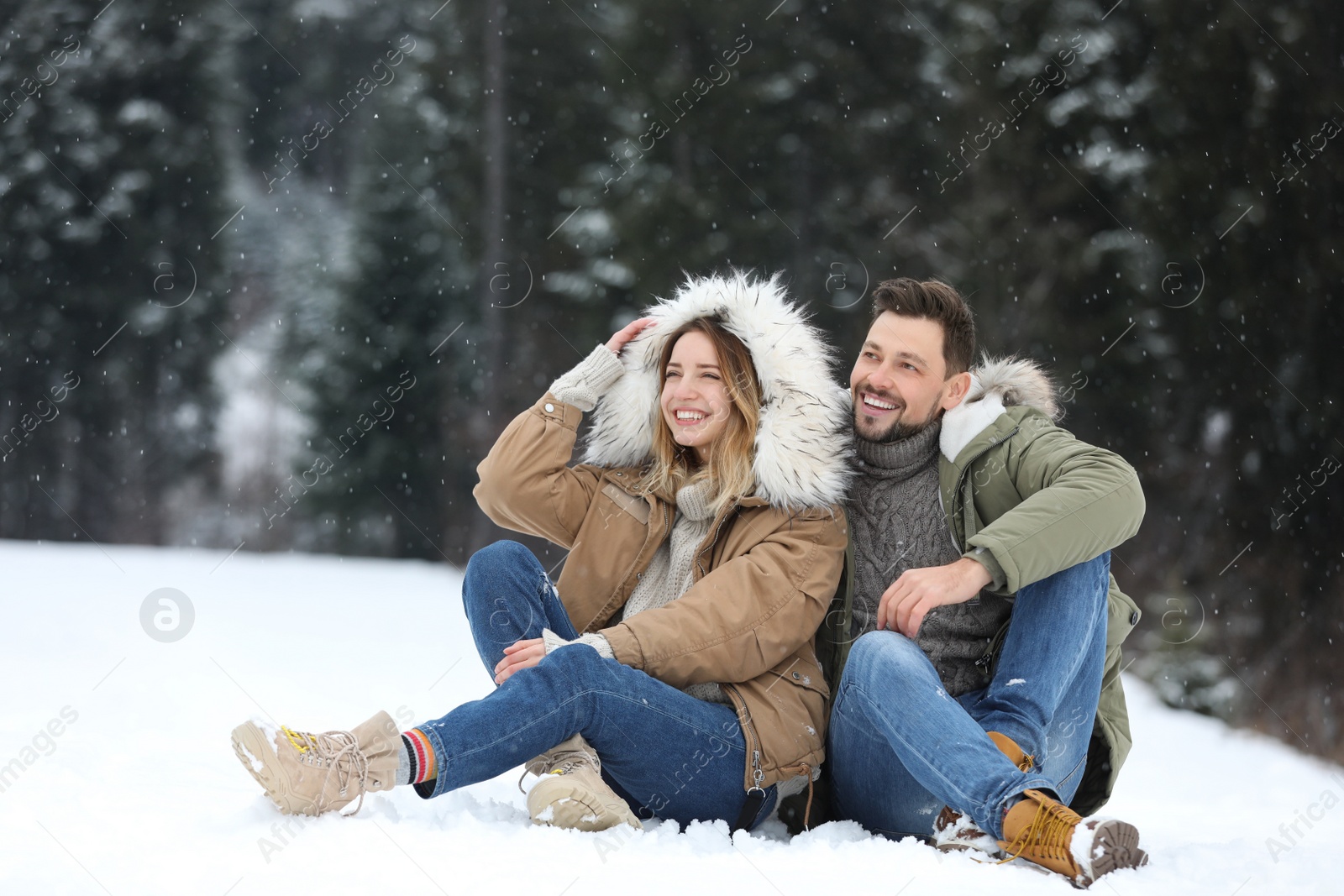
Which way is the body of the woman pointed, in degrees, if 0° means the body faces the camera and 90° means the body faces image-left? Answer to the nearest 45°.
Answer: approximately 45°

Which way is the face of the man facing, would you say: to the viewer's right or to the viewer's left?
to the viewer's left
